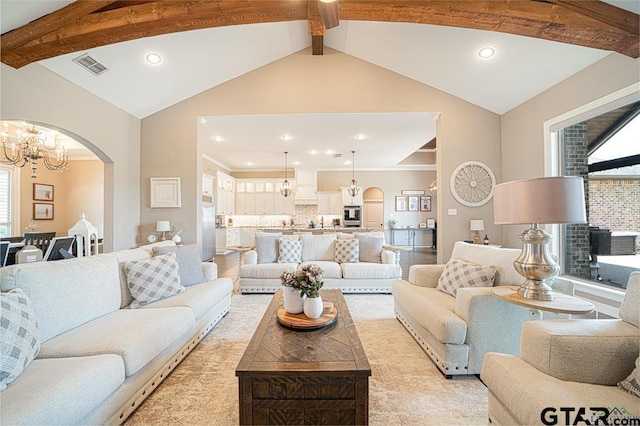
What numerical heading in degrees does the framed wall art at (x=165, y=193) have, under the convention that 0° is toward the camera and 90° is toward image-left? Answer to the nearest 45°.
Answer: approximately 0°

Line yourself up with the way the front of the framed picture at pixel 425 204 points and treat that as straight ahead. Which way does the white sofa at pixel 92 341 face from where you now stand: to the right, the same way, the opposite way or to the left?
to the left

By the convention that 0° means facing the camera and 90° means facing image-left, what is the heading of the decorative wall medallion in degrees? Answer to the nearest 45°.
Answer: approximately 0°

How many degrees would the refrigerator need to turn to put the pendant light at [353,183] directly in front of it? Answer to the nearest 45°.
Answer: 0° — it already faces it

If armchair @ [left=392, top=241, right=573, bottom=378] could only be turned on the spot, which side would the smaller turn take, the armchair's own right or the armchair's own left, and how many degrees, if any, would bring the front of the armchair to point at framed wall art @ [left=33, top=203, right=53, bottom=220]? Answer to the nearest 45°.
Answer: approximately 45° to the armchair's own right

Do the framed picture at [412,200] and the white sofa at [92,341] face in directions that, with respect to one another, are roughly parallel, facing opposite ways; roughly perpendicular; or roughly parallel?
roughly perpendicular

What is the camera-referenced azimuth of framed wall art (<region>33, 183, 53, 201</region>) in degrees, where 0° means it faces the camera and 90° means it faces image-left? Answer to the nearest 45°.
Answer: approximately 315°
